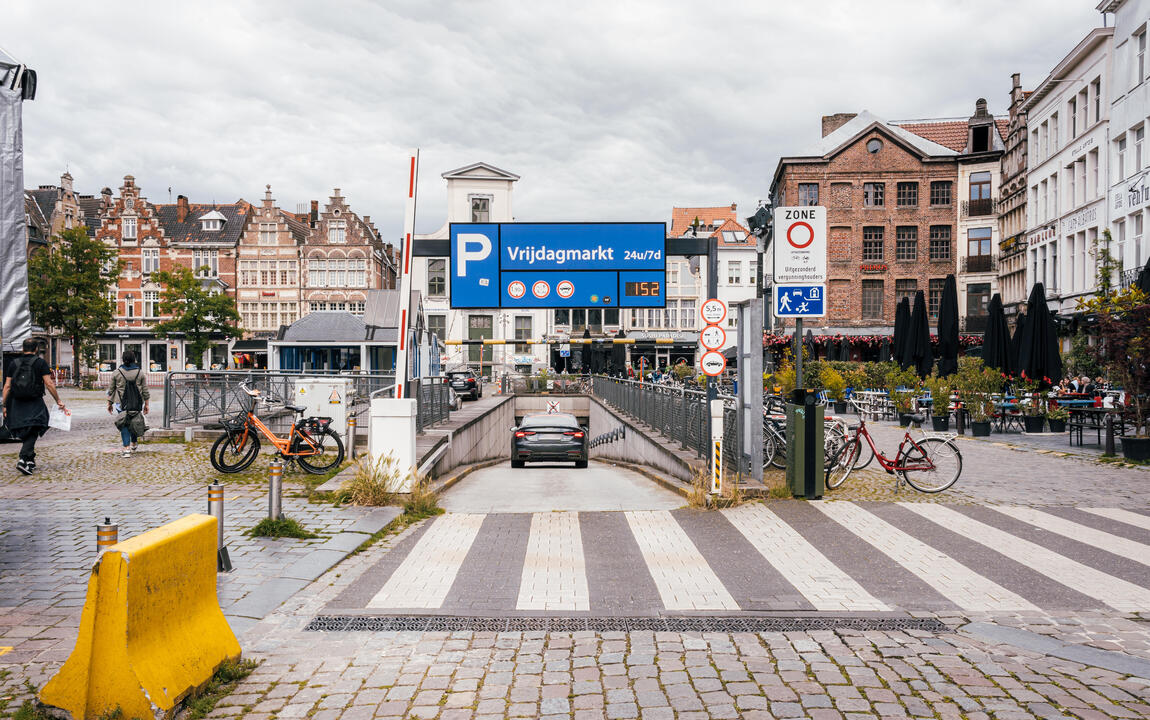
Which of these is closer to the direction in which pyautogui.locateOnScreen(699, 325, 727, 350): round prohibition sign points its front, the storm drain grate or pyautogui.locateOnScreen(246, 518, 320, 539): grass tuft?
the storm drain grate

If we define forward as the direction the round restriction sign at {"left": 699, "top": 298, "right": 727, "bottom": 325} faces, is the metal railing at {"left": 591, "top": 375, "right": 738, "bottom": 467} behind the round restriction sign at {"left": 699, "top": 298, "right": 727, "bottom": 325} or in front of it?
behind

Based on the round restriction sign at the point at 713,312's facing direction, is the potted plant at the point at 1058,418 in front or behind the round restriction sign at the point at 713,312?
behind

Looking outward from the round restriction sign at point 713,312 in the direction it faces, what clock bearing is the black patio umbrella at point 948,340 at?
The black patio umbrella is roughly at 7 o'clock from the round restriction sign.

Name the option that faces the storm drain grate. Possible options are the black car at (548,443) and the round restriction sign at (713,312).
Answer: the round restriction sign

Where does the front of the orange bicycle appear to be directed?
to the viewer's left

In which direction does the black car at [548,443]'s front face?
away from the camera

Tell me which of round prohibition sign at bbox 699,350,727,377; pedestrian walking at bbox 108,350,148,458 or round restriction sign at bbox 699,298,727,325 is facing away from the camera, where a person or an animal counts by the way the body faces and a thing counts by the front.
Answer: the pedestrian walking

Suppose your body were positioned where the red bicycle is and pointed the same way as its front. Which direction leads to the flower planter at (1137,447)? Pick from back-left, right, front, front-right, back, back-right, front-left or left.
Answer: back-right

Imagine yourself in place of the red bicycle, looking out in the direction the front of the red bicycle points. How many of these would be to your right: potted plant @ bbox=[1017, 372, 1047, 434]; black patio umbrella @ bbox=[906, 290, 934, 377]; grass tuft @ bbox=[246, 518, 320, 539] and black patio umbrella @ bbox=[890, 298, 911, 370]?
3

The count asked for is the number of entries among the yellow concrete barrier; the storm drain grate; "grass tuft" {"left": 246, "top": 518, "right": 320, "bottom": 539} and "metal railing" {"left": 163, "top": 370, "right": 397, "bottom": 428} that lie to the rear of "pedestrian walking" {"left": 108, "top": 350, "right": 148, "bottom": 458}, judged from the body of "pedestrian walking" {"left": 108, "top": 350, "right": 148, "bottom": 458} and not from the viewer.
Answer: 3
